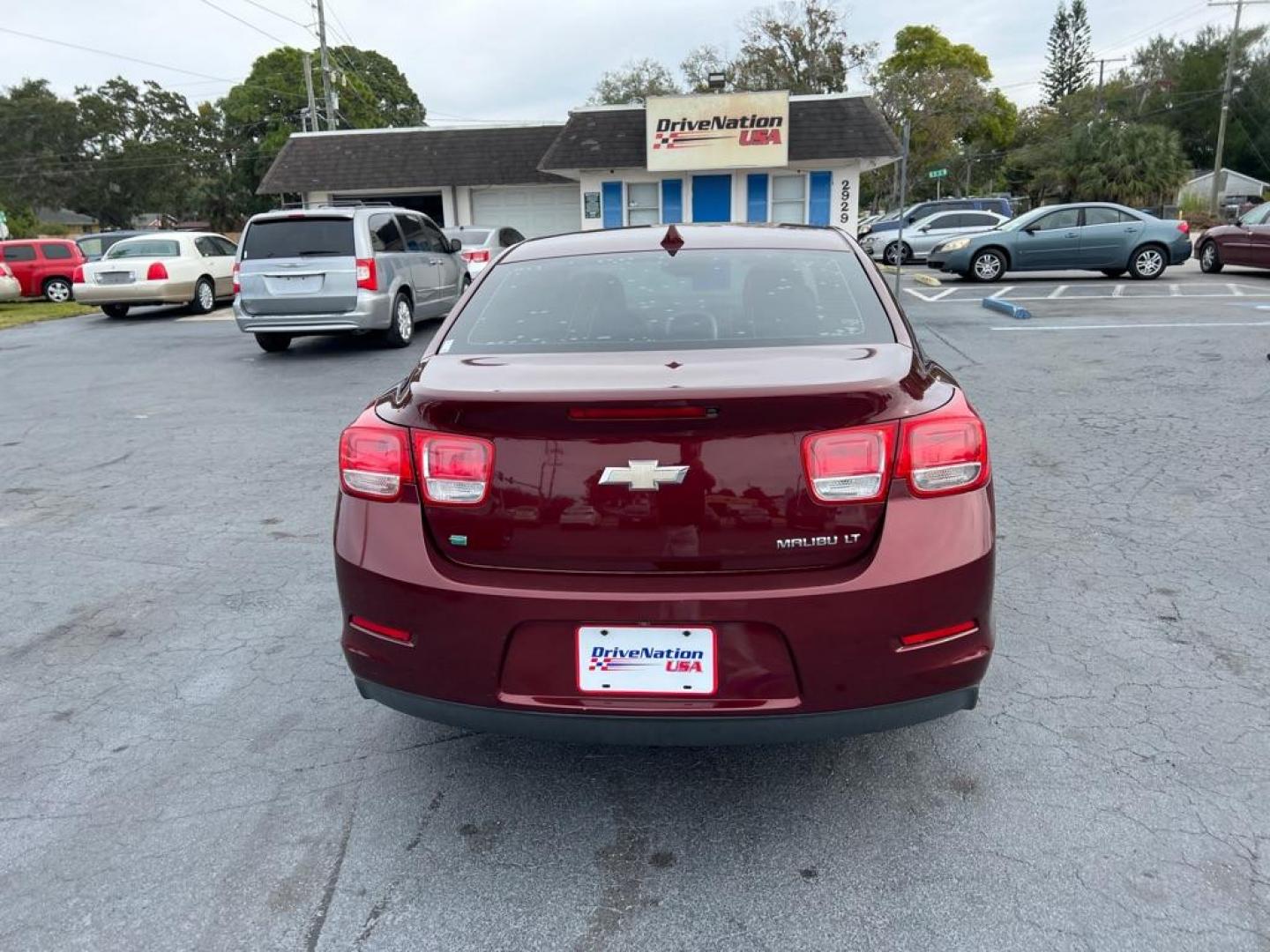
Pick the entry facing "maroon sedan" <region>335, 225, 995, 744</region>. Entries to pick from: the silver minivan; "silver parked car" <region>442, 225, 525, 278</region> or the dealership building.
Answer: the dealership building

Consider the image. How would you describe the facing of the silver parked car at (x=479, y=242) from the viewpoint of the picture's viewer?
facing away from the viewer and to the right of the viewer

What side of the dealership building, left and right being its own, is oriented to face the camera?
front

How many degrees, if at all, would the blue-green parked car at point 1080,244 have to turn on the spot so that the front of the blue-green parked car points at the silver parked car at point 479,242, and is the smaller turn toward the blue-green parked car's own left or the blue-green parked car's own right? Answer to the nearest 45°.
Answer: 0° — it already faces it

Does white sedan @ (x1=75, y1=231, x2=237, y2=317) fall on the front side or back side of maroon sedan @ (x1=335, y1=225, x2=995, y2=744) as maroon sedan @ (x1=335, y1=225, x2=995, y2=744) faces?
on the front side

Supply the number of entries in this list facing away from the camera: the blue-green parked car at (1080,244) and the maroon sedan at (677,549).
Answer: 1

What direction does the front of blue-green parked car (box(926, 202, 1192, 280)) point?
to the viewer's left

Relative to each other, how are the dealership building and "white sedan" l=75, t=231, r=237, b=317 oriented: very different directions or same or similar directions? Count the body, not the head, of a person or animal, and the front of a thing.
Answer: very different directions

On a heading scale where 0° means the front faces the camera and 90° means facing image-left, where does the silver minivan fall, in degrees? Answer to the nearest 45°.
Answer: approximately 225°

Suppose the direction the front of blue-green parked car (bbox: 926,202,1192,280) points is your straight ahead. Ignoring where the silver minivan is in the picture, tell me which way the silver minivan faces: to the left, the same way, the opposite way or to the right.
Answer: to the right

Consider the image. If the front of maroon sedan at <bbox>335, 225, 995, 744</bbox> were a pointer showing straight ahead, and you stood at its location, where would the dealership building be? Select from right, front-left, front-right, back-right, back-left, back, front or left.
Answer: front

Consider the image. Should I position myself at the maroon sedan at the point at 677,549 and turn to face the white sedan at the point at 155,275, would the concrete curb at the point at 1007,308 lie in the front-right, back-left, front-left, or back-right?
front-right

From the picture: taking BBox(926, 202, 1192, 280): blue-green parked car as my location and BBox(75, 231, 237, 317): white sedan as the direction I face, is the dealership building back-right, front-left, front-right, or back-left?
front-right

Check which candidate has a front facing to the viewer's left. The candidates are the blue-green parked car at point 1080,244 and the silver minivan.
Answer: the blue-green parked car

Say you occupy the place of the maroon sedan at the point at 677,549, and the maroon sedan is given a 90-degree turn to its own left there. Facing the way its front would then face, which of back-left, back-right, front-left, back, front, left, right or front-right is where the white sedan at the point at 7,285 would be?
front-right

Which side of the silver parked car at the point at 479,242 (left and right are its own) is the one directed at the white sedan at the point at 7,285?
left

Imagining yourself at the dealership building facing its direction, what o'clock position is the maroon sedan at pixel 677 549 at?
The maroon sedan is roughly at 12 o'clock from the dealership building.

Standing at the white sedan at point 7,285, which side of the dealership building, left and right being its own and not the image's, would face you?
right

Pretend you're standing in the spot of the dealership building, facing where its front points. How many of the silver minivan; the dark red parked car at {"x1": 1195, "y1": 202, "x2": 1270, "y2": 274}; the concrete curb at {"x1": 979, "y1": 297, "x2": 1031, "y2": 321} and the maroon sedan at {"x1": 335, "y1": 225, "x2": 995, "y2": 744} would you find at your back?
0

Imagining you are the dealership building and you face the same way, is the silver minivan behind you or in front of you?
in front

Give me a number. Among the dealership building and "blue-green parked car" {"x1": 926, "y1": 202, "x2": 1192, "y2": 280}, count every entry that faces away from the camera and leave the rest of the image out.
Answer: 0

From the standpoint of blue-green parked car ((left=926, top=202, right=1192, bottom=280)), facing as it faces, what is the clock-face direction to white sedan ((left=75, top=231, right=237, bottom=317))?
The white sedan is roughly at 11 o'clock from the blue-green parked car.

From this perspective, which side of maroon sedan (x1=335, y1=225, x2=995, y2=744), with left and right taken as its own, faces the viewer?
back

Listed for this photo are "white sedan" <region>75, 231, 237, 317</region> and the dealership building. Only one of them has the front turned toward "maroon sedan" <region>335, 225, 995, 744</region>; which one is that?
the dealership building
